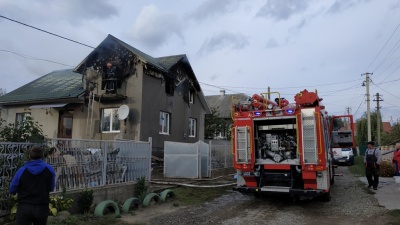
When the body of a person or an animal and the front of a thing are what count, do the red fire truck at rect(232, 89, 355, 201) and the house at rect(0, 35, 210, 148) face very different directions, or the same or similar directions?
very different directions

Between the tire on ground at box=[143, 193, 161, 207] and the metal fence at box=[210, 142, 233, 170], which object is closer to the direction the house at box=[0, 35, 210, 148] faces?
the tire on ground

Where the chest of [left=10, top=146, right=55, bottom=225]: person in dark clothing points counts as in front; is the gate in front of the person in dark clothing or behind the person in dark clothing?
in front

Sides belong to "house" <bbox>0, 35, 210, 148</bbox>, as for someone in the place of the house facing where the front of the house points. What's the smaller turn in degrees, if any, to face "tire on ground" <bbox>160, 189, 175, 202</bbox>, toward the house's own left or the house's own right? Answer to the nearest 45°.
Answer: approximately 45° to the house's own left

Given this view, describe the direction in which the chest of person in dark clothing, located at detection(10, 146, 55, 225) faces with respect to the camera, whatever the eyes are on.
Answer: away from the camera

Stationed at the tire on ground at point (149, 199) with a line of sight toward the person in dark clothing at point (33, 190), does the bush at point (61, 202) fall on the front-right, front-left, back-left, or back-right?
front-right

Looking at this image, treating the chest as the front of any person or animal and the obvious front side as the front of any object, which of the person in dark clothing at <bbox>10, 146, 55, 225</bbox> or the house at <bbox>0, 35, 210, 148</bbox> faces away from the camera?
the person in dark clothing

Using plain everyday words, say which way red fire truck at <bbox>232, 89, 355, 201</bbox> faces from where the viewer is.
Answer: facing away from the viewer

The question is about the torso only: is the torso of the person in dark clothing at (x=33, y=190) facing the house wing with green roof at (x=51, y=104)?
yes

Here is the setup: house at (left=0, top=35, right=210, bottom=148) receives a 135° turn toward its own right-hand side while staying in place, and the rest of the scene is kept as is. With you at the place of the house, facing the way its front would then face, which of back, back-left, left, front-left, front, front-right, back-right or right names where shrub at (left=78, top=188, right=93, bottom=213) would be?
back

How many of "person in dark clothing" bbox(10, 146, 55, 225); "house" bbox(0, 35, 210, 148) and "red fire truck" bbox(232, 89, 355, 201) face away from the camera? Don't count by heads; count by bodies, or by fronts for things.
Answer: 2

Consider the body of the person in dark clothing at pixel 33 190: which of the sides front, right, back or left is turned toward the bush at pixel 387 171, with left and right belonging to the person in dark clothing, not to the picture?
right
